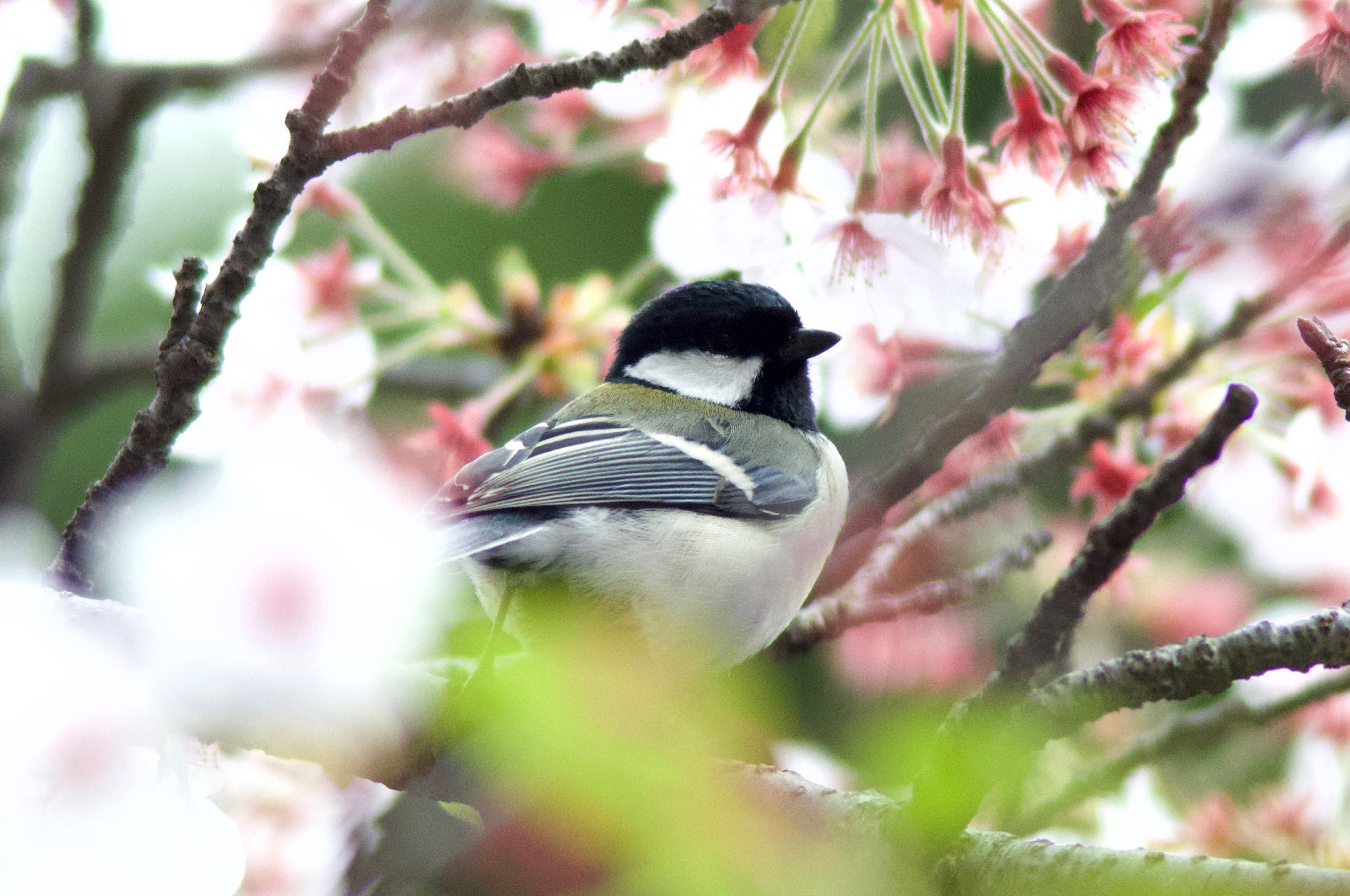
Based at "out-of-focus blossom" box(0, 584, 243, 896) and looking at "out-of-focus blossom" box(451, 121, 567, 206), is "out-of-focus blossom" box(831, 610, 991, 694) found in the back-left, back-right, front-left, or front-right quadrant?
front-right

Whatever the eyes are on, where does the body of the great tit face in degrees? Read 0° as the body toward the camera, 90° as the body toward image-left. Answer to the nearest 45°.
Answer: approximately 270°
